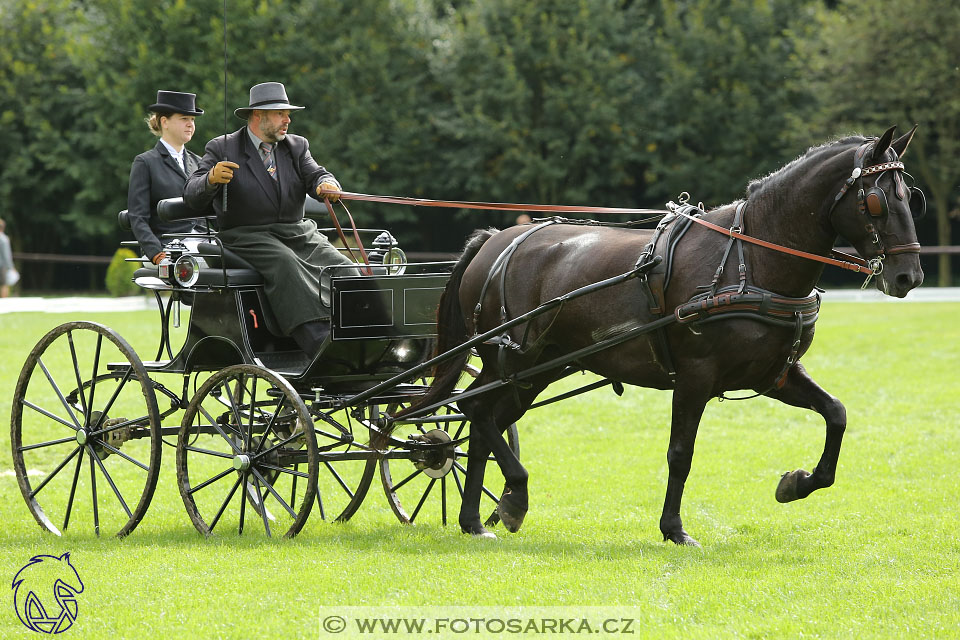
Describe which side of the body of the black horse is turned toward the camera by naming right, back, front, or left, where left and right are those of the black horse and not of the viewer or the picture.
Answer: right

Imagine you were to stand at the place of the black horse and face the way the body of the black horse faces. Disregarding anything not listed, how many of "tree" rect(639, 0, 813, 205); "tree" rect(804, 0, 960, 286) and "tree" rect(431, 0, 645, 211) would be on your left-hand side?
3

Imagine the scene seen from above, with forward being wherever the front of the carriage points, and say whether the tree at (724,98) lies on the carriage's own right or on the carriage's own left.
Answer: on the carriage's own left

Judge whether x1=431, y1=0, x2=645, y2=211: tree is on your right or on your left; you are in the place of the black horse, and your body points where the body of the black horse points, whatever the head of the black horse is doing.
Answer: on your left

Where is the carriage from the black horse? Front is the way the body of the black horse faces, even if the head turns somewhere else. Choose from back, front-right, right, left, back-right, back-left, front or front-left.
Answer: back

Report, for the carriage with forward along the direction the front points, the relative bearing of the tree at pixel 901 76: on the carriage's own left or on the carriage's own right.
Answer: on the carriage's own left

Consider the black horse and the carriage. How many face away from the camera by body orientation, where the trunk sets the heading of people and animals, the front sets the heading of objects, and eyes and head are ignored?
0

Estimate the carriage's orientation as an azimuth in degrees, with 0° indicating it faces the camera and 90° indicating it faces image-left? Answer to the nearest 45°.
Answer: approximately 315°
